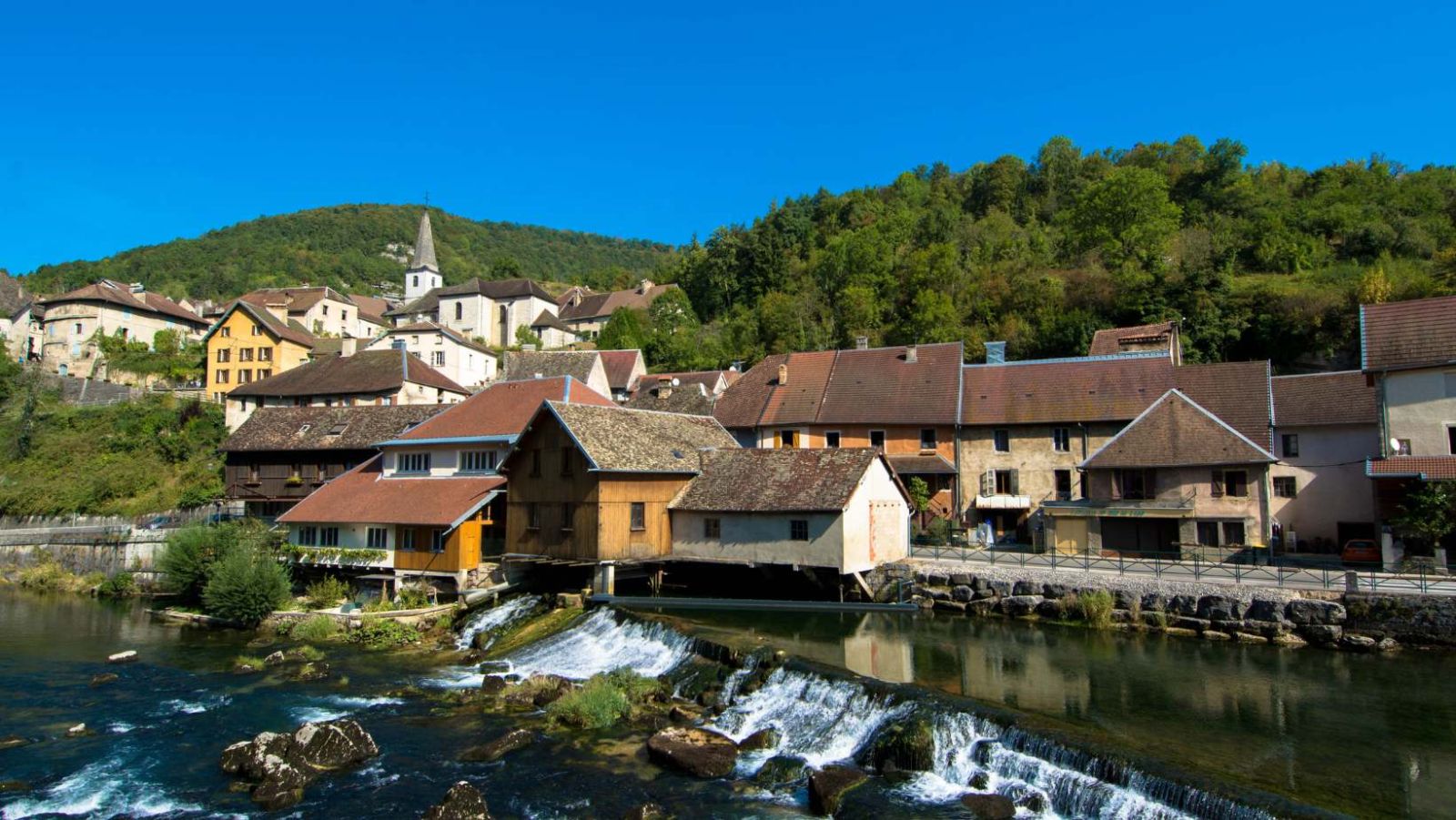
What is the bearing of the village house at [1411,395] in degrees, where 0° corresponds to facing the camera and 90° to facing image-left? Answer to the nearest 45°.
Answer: approximately 0°

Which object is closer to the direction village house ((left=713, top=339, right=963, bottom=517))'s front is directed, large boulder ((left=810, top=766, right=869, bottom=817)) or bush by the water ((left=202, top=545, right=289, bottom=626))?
the large boulder

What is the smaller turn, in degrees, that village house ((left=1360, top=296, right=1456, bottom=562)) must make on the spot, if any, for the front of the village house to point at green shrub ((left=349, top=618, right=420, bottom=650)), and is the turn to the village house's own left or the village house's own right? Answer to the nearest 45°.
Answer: approximately 45° to the village house's own right

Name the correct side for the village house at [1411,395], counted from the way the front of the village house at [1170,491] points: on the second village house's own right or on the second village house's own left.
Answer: on the second village house's own left

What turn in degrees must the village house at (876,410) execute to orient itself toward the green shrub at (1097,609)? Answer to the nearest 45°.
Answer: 0° — it already faces it

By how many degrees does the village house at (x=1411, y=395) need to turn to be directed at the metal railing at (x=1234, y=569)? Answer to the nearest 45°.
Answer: approximately 45° to its right

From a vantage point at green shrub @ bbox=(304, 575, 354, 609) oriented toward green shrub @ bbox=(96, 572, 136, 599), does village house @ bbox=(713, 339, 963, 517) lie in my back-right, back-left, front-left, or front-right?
back-right

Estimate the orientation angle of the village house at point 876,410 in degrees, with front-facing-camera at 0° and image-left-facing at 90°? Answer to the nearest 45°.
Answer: approximately 0°

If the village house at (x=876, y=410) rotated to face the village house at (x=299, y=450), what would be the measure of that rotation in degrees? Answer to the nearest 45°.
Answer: approximately 90° to its right
